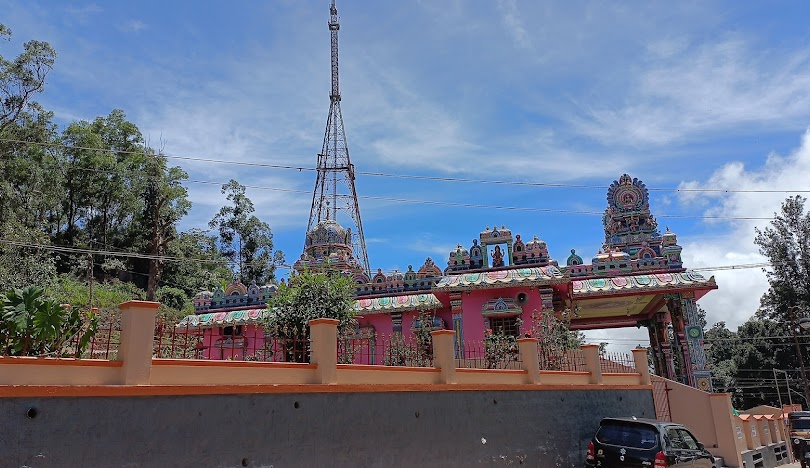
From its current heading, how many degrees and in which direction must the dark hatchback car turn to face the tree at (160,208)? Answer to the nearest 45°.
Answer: approximately 90° to its left

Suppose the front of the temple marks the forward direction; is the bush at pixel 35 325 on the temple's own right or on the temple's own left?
on the temple's own right

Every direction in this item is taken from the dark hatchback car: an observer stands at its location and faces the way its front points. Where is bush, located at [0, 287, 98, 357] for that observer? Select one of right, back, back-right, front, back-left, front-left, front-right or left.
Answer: back

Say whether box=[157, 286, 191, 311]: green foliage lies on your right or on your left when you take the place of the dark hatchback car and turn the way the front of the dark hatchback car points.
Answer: on your left

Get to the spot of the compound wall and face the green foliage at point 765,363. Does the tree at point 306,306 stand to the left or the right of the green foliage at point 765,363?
left

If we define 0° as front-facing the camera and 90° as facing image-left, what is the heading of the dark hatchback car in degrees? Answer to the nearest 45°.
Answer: approximately 225°

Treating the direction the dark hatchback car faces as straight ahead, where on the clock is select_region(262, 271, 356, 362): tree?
The tree is roughly at 8 o'clock from the dark hatchback car.
